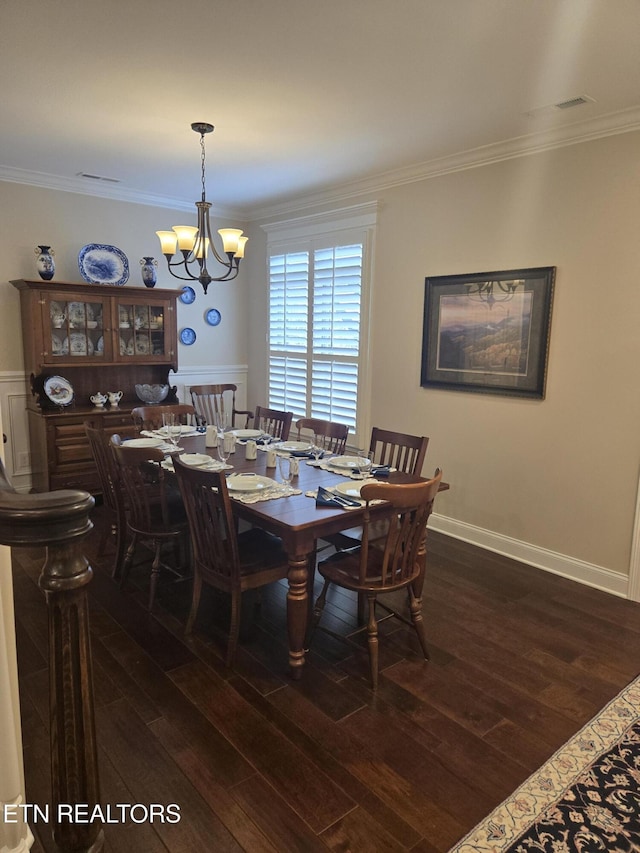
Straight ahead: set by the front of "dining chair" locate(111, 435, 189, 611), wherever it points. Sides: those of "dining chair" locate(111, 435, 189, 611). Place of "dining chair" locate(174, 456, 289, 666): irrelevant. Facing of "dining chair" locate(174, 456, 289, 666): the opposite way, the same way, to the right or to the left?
the same way

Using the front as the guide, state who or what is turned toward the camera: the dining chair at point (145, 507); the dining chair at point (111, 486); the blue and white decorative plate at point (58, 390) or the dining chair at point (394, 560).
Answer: the blue and white decorative plate

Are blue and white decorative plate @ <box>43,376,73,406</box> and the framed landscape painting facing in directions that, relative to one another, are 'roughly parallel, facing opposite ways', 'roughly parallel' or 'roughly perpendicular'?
roughly perpendicular

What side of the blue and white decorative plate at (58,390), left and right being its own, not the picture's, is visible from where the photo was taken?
front

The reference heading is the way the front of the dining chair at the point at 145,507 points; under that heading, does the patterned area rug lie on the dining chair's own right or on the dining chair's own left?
on the dining chair's own right

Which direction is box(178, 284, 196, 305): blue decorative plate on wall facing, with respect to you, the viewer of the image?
facing the viewer

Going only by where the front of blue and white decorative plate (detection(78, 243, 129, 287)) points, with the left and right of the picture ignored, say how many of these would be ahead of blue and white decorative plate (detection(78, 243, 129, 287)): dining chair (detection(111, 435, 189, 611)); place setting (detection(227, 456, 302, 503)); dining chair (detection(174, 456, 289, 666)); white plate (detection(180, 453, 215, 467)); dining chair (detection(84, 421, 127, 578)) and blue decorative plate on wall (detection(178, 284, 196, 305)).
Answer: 5

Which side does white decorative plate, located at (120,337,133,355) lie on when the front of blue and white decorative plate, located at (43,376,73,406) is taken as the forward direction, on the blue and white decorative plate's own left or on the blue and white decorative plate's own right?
on the blue and white decorative plate's own left

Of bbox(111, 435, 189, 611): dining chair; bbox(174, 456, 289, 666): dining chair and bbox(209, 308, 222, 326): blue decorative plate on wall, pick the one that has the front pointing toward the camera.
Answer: the blue decorative plate on wall

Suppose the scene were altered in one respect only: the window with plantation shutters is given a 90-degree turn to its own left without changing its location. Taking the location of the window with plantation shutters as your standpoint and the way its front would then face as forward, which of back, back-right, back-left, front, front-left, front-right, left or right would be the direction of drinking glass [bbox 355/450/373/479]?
front-right

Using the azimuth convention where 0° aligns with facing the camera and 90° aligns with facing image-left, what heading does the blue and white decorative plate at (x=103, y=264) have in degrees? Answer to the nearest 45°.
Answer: approximately 0°

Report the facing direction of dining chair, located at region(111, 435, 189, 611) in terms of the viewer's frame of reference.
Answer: facing away from the viewer and to the right of the viewer

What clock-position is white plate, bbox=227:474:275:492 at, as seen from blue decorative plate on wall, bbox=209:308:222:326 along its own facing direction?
The white plate is roughly at 12 o'clock from the blue decorative plate on wall.

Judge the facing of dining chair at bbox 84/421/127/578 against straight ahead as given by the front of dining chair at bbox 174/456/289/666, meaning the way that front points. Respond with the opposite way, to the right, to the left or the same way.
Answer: the same way

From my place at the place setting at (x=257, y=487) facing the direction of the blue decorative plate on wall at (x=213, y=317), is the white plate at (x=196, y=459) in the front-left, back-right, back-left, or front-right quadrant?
front-left

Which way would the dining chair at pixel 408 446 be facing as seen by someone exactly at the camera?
facing the viewer and to the left of the viewer

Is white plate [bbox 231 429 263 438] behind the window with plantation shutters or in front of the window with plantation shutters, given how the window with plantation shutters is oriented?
in front

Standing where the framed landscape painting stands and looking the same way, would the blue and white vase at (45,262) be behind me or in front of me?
in front

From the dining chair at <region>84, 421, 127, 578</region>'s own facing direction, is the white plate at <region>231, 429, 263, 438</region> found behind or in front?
in front

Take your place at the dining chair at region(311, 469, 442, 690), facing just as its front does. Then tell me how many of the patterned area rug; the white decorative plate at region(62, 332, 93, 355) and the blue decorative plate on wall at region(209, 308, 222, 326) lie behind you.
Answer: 1
